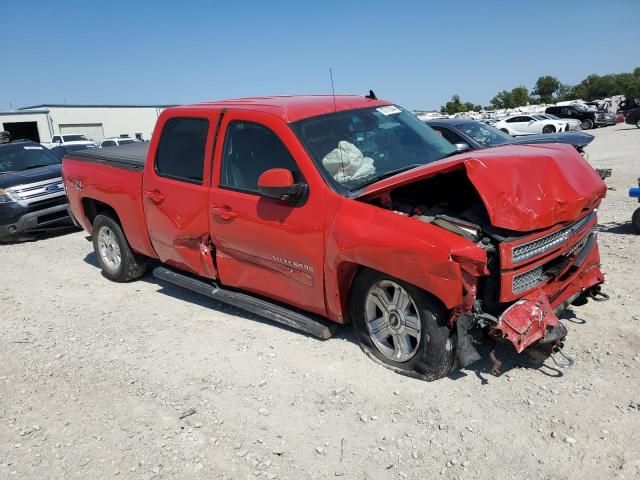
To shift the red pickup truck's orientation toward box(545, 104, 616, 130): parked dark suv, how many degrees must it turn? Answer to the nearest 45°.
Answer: approximately 90° to its left

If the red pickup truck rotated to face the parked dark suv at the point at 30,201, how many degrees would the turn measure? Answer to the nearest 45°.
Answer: approximately 180°

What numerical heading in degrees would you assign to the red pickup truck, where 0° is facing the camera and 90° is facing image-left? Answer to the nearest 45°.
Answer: approximately 315°

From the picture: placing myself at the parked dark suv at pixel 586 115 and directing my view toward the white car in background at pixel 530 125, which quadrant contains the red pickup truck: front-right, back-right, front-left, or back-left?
front-left

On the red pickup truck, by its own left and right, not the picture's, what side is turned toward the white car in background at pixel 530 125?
left
